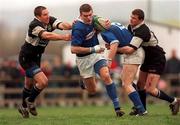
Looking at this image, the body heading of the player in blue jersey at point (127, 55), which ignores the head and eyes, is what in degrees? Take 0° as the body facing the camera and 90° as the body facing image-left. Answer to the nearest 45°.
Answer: approximately 90°

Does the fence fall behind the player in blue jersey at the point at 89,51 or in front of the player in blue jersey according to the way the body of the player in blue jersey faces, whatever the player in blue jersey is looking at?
behind

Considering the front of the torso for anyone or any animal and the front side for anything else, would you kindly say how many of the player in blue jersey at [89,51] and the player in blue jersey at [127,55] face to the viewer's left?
1

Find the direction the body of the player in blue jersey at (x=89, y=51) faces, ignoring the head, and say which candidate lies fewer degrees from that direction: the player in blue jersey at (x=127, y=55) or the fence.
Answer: the player in blue jersey

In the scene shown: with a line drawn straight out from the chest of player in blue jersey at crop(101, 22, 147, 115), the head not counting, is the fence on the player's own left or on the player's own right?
on the player's own right

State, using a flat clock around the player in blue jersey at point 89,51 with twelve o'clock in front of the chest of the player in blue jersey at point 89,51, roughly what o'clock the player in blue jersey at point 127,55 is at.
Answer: the player in blue jersey at point 127,55 is roughly at 10 o'clock from the player in blue jersey at point 89,51.

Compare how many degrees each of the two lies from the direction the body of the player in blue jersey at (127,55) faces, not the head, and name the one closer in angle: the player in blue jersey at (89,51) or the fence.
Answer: the player in blue jersey
